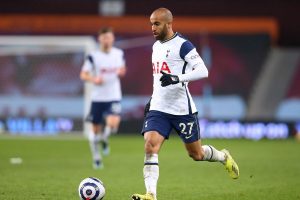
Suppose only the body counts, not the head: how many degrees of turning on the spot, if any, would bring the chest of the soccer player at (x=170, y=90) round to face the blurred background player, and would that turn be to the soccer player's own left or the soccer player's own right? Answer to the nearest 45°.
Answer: approximately 135° to the soccer player's own right

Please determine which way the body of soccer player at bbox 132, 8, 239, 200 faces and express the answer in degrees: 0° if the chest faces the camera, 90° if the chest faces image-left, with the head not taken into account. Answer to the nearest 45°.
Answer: approximately 45°
